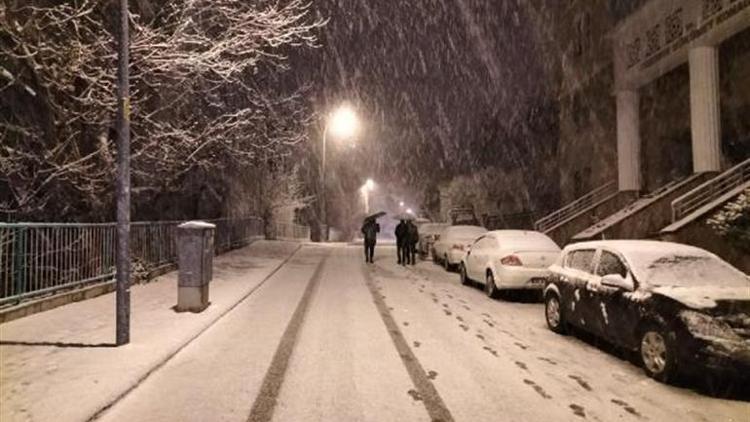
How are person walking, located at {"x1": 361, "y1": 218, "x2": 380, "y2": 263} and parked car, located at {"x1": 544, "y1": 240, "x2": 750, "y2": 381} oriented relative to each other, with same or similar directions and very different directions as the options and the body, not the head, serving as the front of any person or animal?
very different directions

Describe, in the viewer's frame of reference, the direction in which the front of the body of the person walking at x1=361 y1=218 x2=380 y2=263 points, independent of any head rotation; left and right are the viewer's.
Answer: facing away from the viewer

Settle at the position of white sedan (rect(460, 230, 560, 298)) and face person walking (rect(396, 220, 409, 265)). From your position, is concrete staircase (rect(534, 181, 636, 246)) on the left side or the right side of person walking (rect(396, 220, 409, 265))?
right

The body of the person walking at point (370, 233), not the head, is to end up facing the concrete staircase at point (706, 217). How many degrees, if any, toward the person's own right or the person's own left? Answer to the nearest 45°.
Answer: approximately 135° to the person's own right

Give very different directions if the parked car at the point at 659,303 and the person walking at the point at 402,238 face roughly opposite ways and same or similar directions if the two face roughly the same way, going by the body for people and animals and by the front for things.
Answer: very different directions

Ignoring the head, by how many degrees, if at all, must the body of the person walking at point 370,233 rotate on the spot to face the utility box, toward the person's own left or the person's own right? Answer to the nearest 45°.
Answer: approximately 180°

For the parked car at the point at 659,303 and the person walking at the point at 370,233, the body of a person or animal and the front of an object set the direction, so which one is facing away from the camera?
the person walking

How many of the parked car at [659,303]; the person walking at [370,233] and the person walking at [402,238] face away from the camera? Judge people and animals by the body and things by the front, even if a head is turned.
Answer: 2

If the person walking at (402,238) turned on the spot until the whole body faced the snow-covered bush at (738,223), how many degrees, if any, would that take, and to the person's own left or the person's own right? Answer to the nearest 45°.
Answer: approximately 135° to the person's own right

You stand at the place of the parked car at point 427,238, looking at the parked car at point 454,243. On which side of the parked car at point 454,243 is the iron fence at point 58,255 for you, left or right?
right

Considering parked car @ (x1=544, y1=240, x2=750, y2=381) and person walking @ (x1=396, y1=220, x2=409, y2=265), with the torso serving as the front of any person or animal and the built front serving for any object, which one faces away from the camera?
the person walking

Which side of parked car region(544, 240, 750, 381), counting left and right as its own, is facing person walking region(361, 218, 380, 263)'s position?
back

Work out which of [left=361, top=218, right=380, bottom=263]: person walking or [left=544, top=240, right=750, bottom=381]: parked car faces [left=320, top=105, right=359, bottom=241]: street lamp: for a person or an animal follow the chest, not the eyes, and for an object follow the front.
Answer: the person walking

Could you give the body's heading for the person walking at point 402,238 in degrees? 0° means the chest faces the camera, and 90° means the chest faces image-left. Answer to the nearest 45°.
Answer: approximately 180°

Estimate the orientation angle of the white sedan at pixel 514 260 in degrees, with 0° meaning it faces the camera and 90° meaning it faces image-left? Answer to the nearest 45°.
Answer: approximately 135°
